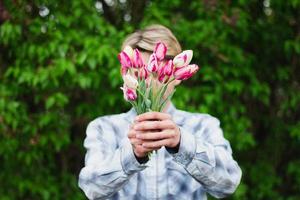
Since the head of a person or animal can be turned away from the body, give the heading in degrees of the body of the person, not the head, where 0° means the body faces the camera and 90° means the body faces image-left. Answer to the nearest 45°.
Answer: approximately 0°
